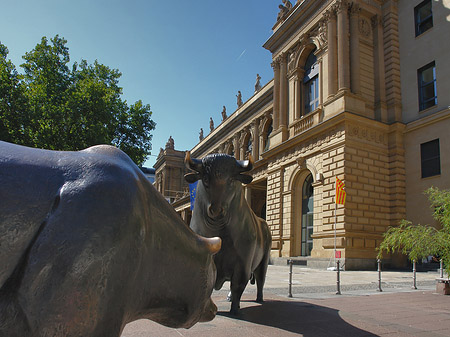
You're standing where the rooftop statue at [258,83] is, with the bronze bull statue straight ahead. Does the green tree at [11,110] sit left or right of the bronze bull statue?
right

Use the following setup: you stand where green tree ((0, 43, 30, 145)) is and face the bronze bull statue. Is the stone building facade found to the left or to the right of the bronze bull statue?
left

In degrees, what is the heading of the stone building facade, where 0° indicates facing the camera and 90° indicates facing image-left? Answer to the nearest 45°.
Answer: approximately 45°

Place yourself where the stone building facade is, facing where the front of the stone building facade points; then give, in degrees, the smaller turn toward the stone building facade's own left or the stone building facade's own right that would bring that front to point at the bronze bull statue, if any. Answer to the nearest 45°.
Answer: approximately 45° to the stone building facade's own left

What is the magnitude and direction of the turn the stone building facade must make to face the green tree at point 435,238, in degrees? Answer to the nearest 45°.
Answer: approximately 45° to its left
